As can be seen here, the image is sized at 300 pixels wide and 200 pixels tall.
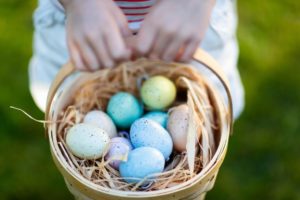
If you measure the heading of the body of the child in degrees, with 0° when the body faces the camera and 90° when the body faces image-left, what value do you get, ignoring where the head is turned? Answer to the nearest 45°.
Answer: approximately 0°
